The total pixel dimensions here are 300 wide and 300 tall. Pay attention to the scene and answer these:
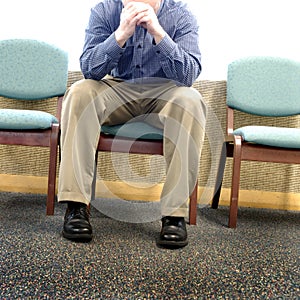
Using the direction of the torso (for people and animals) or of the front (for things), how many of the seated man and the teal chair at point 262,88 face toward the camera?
2

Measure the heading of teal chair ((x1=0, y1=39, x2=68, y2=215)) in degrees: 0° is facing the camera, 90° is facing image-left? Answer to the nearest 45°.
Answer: approximately 0°

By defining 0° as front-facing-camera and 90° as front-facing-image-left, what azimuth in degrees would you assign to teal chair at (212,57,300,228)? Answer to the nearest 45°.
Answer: approximately 0°
